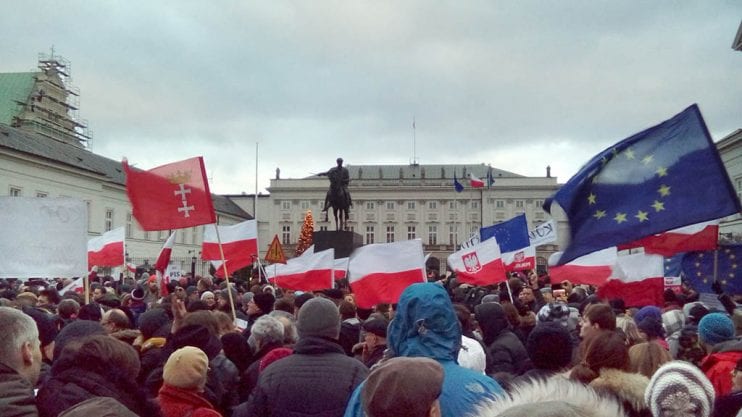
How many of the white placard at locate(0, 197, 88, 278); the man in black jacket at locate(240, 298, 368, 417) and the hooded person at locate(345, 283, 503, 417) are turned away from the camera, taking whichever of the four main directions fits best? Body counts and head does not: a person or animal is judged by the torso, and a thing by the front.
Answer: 3

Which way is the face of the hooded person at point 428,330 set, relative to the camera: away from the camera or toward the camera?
away from the camera

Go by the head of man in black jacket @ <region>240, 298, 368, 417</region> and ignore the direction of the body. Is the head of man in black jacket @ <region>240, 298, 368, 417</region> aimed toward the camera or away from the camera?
away from the camera

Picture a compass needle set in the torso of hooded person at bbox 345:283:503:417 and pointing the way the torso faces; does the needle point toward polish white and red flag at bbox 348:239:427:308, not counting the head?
yes

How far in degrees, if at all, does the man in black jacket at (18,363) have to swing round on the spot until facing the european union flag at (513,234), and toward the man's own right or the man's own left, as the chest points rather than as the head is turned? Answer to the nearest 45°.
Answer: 0° — they already face it

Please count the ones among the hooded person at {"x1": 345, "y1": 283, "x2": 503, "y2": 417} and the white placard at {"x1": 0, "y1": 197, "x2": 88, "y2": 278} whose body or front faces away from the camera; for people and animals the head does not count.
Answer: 2

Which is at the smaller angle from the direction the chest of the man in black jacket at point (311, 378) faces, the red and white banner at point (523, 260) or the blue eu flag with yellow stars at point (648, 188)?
the red and white banner

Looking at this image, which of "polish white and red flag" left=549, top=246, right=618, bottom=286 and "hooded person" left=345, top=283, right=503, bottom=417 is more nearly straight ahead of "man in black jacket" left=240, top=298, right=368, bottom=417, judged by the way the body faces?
the polish white and red flag

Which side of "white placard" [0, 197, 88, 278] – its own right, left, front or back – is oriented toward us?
back

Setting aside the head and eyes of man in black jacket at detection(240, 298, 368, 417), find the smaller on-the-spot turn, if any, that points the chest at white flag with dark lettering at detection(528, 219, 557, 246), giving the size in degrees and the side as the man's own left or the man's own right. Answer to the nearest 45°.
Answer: approximately 45° to the man's own right

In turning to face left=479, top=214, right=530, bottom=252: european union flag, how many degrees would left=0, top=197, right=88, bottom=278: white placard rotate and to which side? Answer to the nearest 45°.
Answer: approximately 90° to its right

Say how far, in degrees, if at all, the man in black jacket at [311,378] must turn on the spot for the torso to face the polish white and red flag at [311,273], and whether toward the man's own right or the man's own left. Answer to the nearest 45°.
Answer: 0° — they already face it

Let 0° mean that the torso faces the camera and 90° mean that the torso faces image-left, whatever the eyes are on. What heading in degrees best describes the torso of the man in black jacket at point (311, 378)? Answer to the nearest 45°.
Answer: approximately 180°

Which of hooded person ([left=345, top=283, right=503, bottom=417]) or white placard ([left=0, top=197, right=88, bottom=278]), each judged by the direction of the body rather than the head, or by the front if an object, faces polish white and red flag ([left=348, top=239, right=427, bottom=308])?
the hooded person

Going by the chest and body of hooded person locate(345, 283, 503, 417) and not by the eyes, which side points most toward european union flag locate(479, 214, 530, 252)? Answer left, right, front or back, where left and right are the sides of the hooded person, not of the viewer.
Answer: front

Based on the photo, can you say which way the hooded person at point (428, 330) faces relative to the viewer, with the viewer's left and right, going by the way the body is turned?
facing away from the viewer

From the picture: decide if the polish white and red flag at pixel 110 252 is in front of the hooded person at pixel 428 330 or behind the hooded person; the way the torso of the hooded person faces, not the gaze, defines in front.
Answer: in front

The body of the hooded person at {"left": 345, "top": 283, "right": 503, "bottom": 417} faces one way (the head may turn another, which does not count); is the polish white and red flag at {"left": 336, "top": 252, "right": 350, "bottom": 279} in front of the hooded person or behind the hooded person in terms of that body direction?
in front
